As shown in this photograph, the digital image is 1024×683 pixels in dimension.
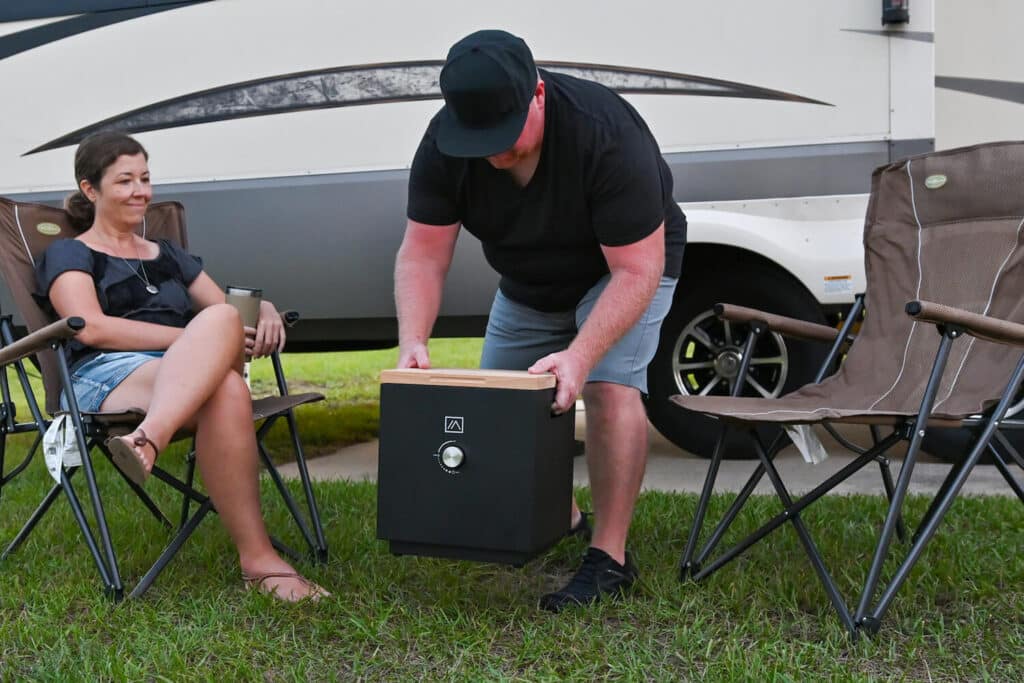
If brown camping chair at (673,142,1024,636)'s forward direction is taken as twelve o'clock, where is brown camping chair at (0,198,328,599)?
brown camping chair at (0,198,328,599) is roughly at 1 o'clock from brown camping chair at (673,142,1024,636).

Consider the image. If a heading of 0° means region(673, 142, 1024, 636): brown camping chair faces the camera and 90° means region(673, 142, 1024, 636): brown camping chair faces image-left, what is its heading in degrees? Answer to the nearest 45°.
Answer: approximately 45°

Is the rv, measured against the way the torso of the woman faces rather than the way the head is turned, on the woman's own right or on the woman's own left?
on the woman's own left

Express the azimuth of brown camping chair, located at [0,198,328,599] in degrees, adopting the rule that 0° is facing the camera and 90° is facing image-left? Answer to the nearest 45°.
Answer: approximately 315°

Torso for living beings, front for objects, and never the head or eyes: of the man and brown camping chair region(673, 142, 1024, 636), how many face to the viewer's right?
0

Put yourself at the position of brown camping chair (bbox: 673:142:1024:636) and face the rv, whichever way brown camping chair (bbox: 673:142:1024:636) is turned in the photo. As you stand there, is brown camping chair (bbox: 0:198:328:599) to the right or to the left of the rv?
left

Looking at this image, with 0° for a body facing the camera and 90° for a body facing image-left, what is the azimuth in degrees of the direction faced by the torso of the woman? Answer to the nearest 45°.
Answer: approximately 315°

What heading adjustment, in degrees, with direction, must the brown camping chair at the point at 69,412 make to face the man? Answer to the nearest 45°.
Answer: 0° — it already faces them
